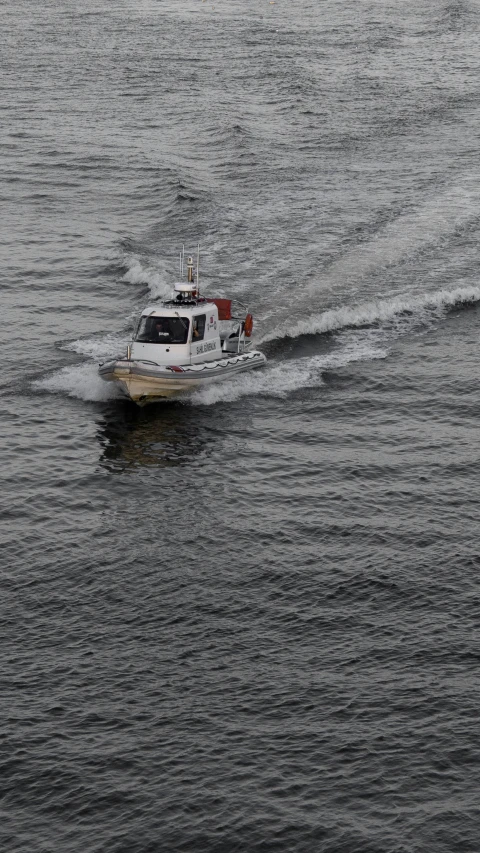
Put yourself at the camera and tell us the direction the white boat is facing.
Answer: facing the viewer and to the left of the viewer
